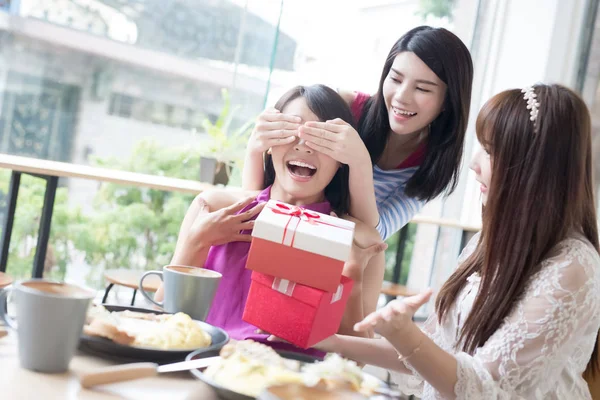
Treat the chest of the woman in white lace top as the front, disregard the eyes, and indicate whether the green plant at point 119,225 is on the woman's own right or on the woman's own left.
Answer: on the woman's own right

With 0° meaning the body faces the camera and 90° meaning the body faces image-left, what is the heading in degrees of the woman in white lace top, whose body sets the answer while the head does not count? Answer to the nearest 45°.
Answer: approximately 90°

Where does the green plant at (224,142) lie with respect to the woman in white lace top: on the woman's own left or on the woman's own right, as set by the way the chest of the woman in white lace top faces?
on the woman's own right

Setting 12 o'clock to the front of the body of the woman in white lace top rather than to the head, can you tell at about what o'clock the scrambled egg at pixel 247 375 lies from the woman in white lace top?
The scrambled egg is roughly at 10 o'clock from the woman in white lace top.

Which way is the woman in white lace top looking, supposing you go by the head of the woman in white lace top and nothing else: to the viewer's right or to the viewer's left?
to the viewer's left

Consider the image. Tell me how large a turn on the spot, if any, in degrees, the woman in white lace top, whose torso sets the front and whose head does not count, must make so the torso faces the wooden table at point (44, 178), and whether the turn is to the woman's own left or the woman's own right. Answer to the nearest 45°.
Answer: approximately 45° to the woman's own right

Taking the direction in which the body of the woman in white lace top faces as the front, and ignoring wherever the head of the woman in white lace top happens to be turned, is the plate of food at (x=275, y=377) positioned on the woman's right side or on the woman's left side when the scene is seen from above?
on the woman's left side
